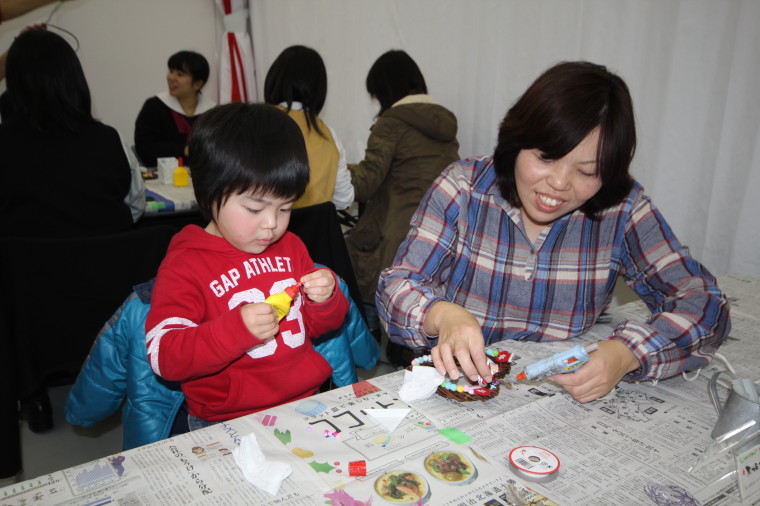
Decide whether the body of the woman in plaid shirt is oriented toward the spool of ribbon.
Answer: yes

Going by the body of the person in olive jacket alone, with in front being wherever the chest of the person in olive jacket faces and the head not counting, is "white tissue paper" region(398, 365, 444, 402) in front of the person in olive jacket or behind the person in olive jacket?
behind

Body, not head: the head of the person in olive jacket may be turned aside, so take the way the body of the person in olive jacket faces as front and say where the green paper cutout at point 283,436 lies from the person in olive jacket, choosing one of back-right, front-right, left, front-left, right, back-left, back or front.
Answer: back-left

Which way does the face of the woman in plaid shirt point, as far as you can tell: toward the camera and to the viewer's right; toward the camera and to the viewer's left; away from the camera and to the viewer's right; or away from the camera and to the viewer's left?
toward the camera and to the viewer's left

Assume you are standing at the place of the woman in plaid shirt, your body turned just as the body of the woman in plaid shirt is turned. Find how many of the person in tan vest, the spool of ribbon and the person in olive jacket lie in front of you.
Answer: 1

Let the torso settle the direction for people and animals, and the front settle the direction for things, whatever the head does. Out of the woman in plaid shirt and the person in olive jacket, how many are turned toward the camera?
1

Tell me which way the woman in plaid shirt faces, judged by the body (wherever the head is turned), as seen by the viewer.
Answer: toward the camera

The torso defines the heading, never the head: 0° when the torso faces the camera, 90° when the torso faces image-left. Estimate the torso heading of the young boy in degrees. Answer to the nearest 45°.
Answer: approximately 315°

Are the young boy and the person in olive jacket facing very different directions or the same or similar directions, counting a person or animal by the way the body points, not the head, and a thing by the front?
very different directions

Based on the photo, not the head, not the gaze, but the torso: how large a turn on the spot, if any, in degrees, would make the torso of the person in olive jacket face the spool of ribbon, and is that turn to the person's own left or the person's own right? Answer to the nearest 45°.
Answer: approximately 135° to the person's own left

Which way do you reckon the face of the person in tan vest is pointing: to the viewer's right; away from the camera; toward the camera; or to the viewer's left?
away from the camera

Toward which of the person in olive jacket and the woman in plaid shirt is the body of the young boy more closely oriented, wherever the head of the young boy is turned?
the woman in plaid shirt

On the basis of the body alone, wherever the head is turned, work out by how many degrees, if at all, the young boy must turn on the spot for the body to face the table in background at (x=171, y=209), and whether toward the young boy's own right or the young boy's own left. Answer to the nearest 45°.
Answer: approximately 135° to the young boy's own left

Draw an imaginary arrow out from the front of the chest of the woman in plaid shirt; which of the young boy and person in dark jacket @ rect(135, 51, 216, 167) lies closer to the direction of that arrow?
the young boy
